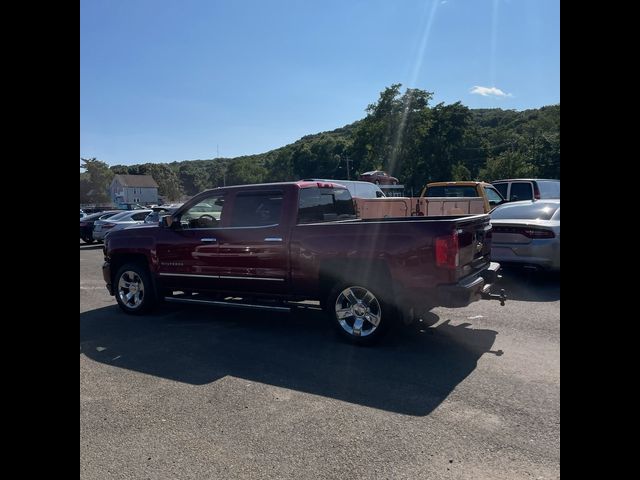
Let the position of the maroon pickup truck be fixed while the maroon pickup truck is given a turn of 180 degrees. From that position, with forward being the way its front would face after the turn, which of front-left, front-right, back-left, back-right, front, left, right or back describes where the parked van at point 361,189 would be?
back-left

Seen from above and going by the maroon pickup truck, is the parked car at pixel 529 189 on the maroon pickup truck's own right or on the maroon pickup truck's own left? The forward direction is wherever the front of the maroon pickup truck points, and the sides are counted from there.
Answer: on the maroon pickup truck's own right

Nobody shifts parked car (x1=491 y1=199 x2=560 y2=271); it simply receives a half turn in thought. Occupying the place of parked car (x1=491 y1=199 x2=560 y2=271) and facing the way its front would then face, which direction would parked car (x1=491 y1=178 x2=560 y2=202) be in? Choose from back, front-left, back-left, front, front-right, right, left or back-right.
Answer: back-right

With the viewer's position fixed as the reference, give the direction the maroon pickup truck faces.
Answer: facing away from the viewer and to the left of the viewer

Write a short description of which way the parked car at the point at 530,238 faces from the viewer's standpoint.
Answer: facing away from the viewer and to the right of the viewer

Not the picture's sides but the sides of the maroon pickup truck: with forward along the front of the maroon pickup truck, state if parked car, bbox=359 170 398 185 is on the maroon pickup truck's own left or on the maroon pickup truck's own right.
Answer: on the maroon pickup truck's own right
